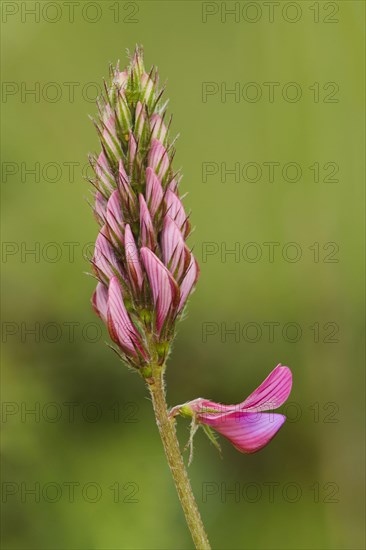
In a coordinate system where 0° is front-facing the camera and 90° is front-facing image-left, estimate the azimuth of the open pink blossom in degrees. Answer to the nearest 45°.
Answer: approximately 270°
